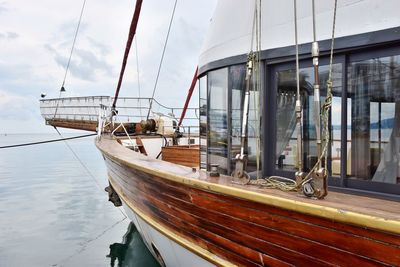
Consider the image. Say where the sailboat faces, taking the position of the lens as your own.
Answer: facing away from the viewer and to the left of the viewer

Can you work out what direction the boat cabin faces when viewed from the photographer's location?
facing away from the viewer and to the left of the viewer
